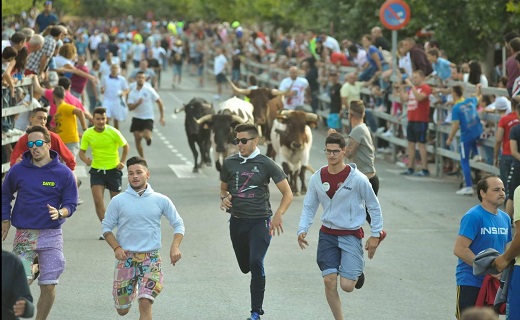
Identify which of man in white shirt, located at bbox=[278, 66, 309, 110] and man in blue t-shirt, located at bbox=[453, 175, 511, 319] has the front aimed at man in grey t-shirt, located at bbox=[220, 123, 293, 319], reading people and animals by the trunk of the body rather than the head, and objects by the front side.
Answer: the man in white shirt

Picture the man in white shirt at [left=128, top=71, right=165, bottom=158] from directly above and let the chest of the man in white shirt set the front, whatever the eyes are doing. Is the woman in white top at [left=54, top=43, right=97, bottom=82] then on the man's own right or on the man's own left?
on the man's own right

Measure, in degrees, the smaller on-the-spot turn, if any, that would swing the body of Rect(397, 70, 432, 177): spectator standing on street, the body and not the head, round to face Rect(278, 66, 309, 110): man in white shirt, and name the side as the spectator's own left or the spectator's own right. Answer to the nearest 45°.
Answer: approximately 90° to the spectator's own right

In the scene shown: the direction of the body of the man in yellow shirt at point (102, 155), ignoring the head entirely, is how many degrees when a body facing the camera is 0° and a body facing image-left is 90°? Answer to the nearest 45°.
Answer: approximately 0°

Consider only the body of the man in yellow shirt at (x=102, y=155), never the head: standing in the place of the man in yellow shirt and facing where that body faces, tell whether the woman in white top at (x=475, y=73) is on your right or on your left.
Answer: on your left

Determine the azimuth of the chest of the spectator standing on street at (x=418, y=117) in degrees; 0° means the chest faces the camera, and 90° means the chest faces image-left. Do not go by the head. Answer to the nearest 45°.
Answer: approximately 45°

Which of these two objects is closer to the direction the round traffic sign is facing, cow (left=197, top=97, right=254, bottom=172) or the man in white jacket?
the man in white jacket
